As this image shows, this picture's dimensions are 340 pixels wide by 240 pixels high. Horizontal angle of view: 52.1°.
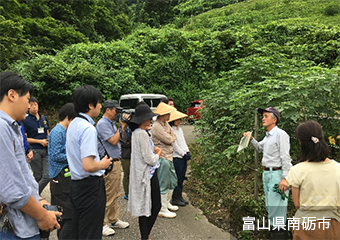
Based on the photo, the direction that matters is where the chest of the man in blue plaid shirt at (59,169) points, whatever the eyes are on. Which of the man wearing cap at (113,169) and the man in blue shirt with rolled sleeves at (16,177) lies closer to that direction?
the man wearing cap

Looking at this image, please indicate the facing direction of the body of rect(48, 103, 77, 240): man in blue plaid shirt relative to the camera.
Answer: to the viewer's right

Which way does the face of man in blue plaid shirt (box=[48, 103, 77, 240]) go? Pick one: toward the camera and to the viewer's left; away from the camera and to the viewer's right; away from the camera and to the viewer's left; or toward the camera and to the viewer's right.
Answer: away from the camera and to the viewer's right

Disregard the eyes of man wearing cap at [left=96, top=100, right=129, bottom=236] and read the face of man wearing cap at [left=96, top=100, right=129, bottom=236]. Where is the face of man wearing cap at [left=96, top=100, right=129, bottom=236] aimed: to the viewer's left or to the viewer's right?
to the viewer's right

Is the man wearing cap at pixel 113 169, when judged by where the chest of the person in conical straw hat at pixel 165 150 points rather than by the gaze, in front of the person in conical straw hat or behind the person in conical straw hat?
behind

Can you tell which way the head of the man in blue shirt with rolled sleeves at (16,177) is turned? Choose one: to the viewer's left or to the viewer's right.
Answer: to the viewer's right

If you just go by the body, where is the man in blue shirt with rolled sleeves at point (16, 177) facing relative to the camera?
to the viewer's right

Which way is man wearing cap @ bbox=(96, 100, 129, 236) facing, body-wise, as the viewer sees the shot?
to the viewer's right

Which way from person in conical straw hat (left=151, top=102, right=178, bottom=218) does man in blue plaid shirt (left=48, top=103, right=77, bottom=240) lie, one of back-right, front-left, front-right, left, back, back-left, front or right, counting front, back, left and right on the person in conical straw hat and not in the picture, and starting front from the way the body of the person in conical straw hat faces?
back-right

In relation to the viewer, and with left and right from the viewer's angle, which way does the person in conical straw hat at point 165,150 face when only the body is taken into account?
facing to the right of the viewer

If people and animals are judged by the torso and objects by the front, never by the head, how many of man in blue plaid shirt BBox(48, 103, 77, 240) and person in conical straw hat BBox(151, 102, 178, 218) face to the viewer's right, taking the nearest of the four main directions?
2
